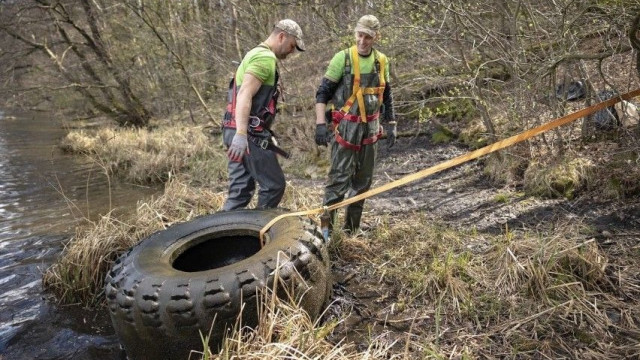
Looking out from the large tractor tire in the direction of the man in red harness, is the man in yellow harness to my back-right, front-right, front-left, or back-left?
front-right

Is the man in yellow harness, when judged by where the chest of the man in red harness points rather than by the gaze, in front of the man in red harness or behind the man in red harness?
in front

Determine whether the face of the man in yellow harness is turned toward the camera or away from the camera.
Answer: toward the camera

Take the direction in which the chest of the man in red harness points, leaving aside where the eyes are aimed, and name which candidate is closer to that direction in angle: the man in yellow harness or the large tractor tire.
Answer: the man in yellow harness

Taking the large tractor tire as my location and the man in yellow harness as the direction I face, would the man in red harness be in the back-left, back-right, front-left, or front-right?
front-left

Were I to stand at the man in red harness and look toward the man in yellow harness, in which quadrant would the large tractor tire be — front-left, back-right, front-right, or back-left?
back-right

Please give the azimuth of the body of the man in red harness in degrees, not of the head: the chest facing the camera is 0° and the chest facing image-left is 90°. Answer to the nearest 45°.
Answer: approximately 270°

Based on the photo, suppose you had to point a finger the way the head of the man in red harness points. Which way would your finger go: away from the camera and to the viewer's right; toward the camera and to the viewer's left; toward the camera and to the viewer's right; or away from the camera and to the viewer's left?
toward the camera and to the viewer's right

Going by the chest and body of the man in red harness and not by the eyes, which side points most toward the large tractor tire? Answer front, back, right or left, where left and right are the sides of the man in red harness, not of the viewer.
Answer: right
